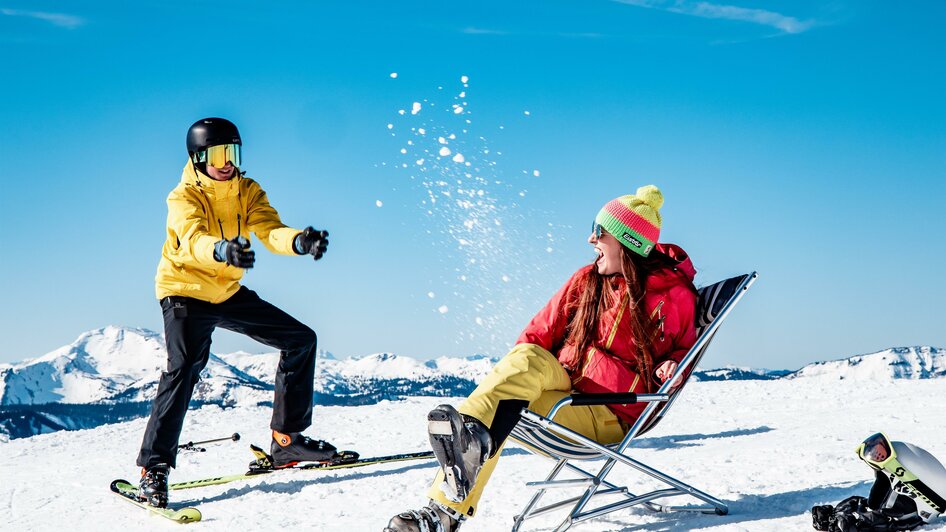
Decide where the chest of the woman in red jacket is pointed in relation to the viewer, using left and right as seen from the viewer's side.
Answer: facing the viewer and to the left of the viewer

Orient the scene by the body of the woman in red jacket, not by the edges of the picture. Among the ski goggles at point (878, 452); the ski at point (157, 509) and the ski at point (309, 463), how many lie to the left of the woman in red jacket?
1

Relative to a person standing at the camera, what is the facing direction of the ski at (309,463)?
facing to the right of the viewer

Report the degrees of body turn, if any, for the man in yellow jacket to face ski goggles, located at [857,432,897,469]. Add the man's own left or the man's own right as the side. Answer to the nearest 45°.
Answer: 0° — they already face it

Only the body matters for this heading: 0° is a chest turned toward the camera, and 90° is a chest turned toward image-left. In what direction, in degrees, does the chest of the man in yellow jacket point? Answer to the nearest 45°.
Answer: approximately 315°

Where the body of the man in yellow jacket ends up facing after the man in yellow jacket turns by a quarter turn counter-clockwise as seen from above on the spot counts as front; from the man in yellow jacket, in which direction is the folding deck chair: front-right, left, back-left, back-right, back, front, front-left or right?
right

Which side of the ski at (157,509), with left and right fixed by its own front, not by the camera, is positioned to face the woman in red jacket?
front

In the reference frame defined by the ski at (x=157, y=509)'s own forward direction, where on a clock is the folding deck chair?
The folding deck chair is roughly at 12 o'clock from the ski.

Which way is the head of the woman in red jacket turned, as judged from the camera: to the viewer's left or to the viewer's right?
to the viewer's left

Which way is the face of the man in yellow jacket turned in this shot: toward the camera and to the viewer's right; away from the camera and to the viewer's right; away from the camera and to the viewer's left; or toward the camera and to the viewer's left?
toward the camera and to the viewer's right

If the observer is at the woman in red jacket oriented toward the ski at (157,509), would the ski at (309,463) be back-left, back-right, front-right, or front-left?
front-right

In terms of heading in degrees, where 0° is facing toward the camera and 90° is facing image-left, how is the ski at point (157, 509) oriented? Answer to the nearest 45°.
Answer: approximately 315°

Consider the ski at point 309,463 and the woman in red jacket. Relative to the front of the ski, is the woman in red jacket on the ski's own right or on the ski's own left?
on the ski's own right

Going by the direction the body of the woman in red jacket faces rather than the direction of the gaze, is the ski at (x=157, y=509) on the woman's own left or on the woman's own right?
on the woman's own right

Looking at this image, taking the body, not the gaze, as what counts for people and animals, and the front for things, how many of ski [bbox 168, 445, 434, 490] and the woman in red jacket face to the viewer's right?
1
